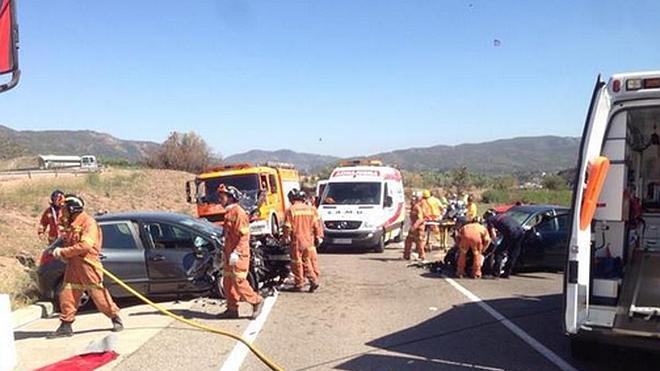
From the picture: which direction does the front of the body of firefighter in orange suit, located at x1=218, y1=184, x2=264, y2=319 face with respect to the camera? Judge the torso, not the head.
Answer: to the viewer's left

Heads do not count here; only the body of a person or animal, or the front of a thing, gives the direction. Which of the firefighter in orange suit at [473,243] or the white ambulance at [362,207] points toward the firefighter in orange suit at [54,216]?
the white ambulance

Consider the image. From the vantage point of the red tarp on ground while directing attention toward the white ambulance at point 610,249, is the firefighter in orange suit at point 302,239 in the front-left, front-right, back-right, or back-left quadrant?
front-left

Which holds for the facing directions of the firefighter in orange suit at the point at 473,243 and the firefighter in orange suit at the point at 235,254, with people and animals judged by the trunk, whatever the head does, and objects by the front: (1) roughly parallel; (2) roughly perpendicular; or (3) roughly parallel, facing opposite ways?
roughly perpendicular

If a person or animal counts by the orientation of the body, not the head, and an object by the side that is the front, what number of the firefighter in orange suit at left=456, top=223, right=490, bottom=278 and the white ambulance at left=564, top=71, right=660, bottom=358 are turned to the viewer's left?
0

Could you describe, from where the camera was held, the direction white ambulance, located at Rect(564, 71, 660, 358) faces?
facing away from the viewer

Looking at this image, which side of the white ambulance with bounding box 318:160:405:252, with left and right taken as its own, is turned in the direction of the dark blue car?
left

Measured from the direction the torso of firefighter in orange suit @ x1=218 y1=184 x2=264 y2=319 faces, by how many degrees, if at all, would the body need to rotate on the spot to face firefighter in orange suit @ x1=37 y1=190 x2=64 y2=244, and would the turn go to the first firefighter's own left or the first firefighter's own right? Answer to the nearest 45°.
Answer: approximately 45° to the first firefighter's own right

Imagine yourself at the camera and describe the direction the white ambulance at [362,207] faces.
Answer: facing the viewer and to the left of the viewer
